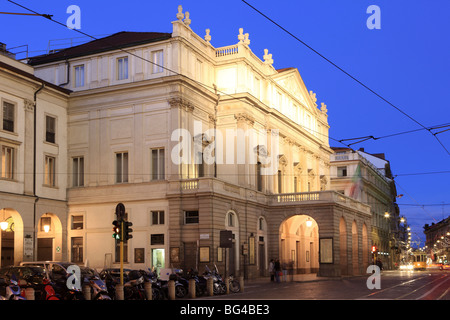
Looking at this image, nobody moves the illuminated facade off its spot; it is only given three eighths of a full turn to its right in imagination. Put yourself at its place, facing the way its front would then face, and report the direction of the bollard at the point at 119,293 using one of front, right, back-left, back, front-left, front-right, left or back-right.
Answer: left

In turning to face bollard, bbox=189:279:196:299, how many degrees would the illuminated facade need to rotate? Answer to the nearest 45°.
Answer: approximately 45° to its right

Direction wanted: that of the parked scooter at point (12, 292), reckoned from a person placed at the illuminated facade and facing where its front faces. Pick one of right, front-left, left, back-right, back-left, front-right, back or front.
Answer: front-right

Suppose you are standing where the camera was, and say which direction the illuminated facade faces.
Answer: facing the viewer and to the right of the viewer

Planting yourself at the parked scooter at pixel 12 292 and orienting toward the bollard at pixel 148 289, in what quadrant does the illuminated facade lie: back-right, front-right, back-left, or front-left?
front-left

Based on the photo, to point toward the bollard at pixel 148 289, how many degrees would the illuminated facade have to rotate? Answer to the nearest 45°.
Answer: approximately 45° to its right

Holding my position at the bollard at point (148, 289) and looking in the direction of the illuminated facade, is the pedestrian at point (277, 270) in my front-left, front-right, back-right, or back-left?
front-right
